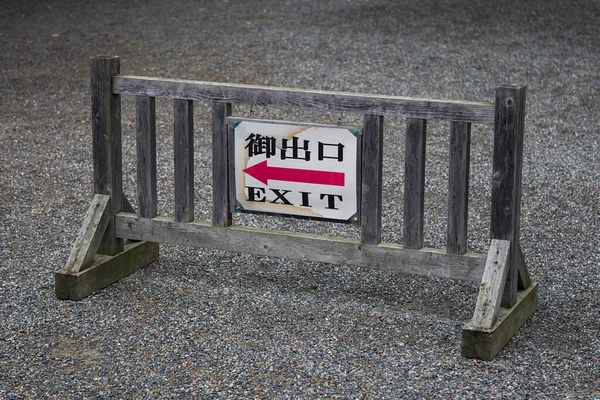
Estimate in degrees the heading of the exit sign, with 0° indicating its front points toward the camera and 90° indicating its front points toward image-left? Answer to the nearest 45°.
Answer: approximately 45°
